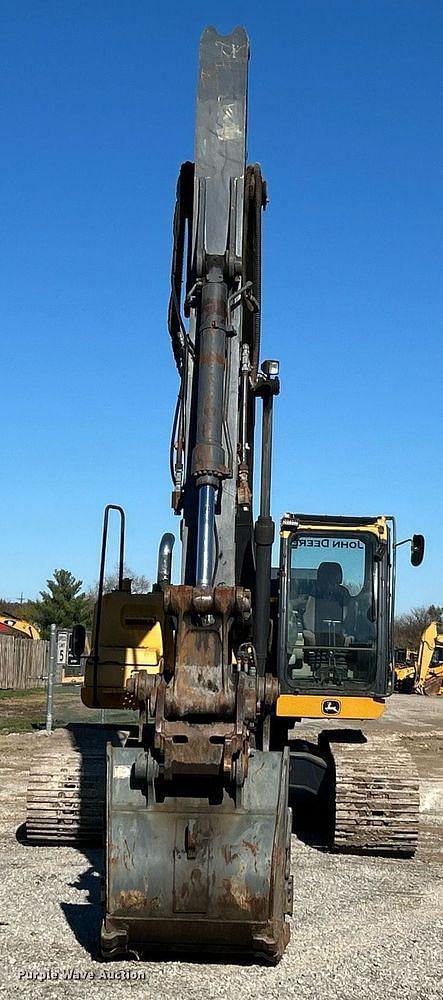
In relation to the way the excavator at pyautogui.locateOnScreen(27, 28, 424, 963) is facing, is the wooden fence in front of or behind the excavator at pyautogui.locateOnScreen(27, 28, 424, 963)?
behind

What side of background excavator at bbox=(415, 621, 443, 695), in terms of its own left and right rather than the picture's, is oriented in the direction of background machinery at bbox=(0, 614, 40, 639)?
front

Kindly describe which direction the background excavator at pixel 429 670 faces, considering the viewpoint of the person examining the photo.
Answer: facing to the left of the viewer

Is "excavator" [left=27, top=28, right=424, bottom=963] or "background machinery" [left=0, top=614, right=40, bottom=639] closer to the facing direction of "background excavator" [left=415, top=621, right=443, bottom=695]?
the background machinery

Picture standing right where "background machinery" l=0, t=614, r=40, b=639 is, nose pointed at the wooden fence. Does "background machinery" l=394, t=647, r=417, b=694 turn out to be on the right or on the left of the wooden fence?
left

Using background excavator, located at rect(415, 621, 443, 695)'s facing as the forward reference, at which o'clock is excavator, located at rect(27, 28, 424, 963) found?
The excavator is roughly at 9 o'clock from the background excavator.

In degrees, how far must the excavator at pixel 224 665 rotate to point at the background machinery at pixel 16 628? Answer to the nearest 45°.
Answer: approximately 180°

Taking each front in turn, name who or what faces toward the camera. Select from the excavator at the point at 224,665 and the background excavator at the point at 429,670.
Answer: the excavator

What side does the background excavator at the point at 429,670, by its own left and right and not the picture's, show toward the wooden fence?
front

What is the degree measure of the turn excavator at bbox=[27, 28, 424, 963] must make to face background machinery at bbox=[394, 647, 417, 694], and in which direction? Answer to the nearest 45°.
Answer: approximately 180°

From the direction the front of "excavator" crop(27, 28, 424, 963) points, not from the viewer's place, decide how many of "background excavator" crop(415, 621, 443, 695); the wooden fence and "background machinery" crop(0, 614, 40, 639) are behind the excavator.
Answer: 3

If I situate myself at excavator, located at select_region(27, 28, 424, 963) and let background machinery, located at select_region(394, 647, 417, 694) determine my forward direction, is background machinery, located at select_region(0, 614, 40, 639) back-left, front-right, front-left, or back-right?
front-left

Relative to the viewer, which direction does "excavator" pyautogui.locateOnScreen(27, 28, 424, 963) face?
toward the camera
